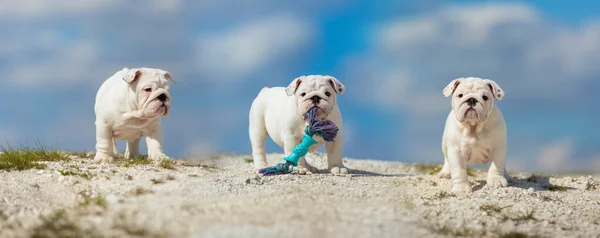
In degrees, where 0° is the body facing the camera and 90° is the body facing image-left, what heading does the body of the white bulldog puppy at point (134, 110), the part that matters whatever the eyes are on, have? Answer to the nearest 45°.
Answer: approximately 315°

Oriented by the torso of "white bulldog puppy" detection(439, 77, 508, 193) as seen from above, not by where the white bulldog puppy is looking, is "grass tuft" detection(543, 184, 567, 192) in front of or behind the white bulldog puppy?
behind

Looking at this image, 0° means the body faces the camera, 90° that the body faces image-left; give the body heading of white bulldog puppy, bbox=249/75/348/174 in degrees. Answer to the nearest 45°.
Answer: approximately 315°

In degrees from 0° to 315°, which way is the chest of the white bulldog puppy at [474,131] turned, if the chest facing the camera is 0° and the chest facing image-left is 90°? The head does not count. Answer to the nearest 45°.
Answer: approximately 0°

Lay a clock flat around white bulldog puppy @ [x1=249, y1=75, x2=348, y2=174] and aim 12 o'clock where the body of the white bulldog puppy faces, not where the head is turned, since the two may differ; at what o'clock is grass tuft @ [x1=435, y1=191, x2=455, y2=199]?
The grass tuft is roughly at 11 o'clock from the white bulldog puppy.

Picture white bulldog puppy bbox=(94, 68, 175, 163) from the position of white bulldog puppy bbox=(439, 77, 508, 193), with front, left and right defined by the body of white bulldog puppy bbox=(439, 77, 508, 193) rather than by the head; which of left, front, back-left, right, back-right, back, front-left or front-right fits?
right

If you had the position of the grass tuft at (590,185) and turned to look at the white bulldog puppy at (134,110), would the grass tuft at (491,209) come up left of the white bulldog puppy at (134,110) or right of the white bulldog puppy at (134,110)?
left

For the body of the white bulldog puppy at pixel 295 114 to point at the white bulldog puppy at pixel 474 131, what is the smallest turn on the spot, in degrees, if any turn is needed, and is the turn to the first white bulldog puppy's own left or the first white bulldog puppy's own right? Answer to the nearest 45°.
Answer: approximately 45° to the first white bulldog puppy's own left

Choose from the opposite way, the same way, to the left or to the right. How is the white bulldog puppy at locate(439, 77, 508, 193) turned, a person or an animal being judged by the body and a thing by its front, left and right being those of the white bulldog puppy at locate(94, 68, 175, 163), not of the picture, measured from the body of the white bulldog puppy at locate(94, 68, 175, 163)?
to the right

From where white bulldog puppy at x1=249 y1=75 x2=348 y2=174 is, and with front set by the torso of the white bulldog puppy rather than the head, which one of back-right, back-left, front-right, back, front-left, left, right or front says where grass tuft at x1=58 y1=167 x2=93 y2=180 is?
back-right

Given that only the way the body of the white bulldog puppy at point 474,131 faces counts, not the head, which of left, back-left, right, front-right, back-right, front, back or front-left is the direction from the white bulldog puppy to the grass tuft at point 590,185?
back-left
